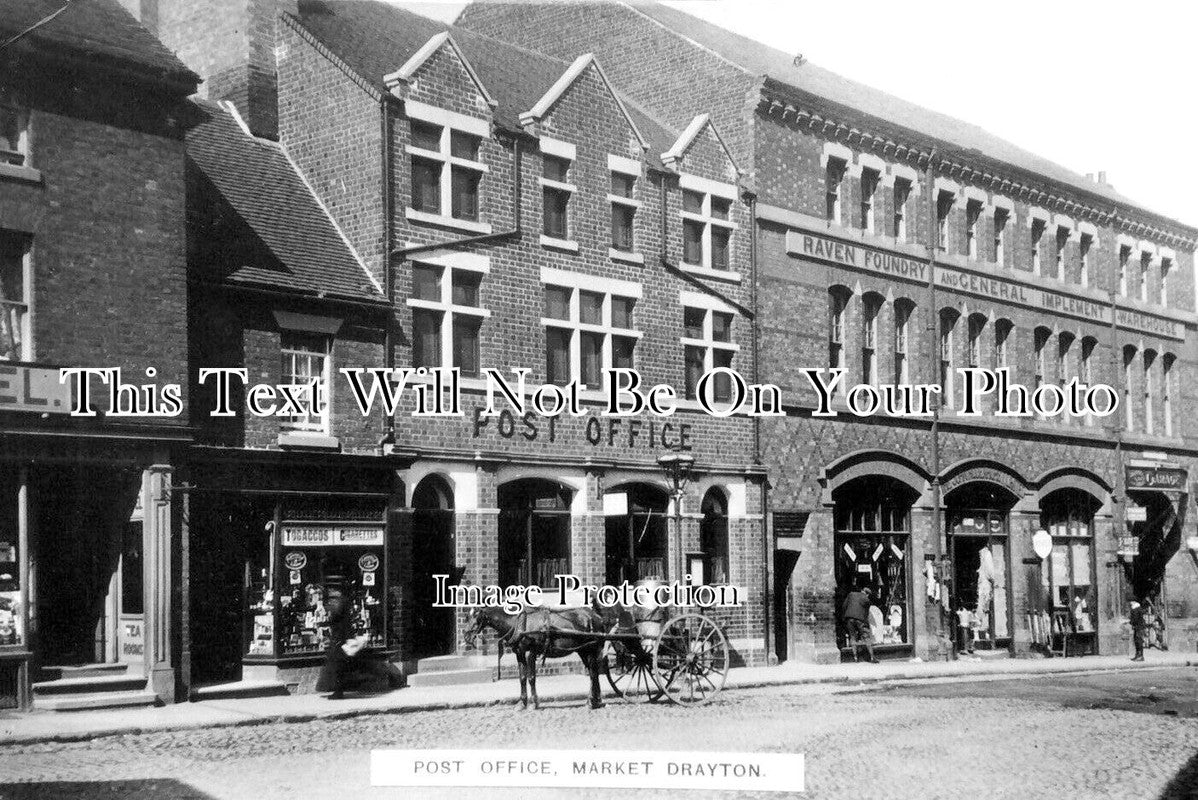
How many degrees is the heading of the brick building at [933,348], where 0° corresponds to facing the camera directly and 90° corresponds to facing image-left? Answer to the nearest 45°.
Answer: approximately 315°

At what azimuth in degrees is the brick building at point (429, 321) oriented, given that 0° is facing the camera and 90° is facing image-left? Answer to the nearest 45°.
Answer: approximately 315°

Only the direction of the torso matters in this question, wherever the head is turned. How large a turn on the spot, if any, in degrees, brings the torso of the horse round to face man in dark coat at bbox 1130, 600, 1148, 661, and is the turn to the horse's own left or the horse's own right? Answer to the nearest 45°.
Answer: approximately 135° to the horse's own right

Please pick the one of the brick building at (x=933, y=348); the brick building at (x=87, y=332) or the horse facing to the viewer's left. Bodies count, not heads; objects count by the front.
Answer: the horse

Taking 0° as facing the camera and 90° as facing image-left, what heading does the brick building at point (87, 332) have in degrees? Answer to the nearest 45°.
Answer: approximately 315°

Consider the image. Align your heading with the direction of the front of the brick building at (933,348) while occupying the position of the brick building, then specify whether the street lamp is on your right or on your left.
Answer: on your right

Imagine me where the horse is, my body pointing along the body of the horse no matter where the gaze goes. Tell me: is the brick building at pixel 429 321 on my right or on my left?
on my right

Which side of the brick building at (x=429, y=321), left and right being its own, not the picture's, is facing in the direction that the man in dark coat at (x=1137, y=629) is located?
left

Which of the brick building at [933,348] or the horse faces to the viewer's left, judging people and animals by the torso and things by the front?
the horse

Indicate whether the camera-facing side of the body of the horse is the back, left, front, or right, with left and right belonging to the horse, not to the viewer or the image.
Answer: left

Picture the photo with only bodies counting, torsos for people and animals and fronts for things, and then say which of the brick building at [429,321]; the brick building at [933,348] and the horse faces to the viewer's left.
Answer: the horse

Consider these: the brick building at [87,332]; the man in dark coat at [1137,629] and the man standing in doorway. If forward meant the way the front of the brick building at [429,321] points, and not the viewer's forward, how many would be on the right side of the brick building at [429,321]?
1

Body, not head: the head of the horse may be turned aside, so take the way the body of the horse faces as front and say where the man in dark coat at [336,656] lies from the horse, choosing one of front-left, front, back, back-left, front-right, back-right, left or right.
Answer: front-right
